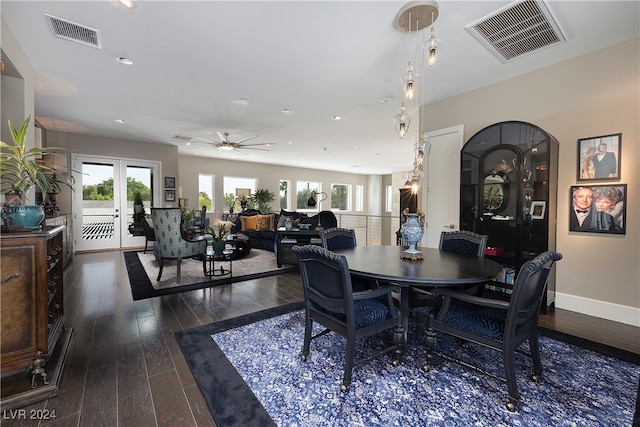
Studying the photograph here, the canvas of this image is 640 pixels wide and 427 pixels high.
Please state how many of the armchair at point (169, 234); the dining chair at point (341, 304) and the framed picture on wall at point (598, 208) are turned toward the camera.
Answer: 1

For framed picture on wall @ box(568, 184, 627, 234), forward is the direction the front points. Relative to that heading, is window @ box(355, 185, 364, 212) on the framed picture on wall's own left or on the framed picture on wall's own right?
on the framed picture on wall's own right

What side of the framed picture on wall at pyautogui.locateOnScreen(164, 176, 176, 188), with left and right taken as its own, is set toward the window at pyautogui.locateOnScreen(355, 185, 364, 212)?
left

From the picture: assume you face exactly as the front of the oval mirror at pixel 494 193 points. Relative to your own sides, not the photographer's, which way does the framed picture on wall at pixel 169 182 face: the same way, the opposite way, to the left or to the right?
to the left

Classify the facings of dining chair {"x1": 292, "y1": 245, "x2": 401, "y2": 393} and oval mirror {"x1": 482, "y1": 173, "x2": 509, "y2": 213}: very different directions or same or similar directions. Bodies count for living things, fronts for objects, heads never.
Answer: very different directions

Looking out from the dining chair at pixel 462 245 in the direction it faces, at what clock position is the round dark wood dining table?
The round dark wood dining table is roughly at 11 o'clock from the dining chair.

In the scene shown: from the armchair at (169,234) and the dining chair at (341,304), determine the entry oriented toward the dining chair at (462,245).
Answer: the dining chair at (341,304)

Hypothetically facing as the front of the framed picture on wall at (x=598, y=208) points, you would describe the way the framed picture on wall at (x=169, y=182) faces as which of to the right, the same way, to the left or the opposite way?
to the left

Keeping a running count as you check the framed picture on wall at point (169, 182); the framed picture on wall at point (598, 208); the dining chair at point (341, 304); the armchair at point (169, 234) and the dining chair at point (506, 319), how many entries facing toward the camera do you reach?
2

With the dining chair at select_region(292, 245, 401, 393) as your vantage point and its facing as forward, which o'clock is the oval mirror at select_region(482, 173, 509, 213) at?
The oval mirror is roughly at 12 o'clock from the dining chair.

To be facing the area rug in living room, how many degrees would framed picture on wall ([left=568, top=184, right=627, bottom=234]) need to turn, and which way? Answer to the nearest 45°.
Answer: approximately 45° to its right
